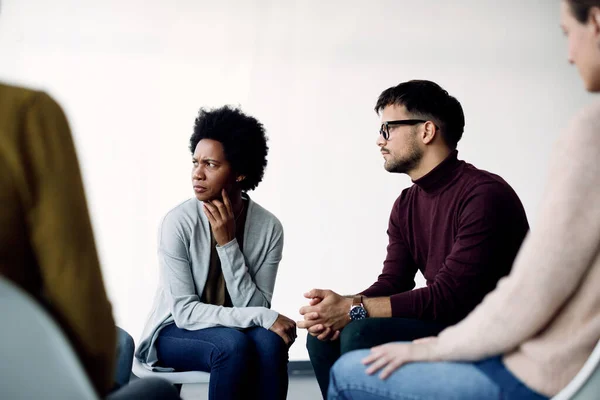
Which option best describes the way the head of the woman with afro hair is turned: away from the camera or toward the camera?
toward the camera

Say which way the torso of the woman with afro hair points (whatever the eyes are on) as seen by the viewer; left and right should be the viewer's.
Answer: facing the viewer and to the right of the viewer

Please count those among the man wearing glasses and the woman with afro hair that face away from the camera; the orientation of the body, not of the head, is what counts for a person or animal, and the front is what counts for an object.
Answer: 0

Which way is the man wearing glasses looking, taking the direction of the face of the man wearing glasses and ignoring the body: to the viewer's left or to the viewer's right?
to the viewer's left

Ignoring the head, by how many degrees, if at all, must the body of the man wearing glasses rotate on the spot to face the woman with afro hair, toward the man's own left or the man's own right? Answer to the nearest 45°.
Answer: approximately 45° to the man's own right
